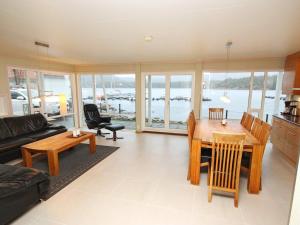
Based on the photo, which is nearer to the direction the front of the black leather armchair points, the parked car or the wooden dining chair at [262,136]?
the wooden dining chair

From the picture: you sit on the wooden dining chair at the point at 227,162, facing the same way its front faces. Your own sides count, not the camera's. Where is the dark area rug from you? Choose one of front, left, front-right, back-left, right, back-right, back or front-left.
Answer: left

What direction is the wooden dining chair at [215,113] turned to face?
toward the camera

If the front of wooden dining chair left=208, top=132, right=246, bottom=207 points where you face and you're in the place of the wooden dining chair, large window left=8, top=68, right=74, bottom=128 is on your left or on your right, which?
on your left

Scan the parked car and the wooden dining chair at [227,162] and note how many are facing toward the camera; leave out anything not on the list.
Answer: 0

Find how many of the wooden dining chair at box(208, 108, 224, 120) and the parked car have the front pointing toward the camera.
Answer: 1

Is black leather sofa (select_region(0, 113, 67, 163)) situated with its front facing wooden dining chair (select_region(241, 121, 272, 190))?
yes

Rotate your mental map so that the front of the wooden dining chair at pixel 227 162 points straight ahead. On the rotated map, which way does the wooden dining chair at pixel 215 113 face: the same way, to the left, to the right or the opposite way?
the opposite way

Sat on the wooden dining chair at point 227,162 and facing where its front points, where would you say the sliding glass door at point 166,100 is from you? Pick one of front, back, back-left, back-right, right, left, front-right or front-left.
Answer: front-left

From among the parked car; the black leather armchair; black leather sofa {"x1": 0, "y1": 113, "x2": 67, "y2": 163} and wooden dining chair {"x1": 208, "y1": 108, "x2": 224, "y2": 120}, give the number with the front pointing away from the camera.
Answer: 0

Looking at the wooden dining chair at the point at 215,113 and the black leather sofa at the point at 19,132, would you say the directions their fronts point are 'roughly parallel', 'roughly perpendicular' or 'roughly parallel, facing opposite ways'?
roughly perpendicular

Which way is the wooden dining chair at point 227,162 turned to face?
away from the camera

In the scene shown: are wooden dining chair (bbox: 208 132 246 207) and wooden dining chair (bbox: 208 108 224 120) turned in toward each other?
yes

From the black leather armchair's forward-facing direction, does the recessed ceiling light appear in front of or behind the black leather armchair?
in front

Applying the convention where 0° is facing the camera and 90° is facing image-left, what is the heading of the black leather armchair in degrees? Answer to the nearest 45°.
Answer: approximately 315°

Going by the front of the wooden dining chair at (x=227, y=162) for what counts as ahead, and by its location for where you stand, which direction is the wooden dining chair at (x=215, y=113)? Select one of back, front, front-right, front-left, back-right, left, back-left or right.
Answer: front
